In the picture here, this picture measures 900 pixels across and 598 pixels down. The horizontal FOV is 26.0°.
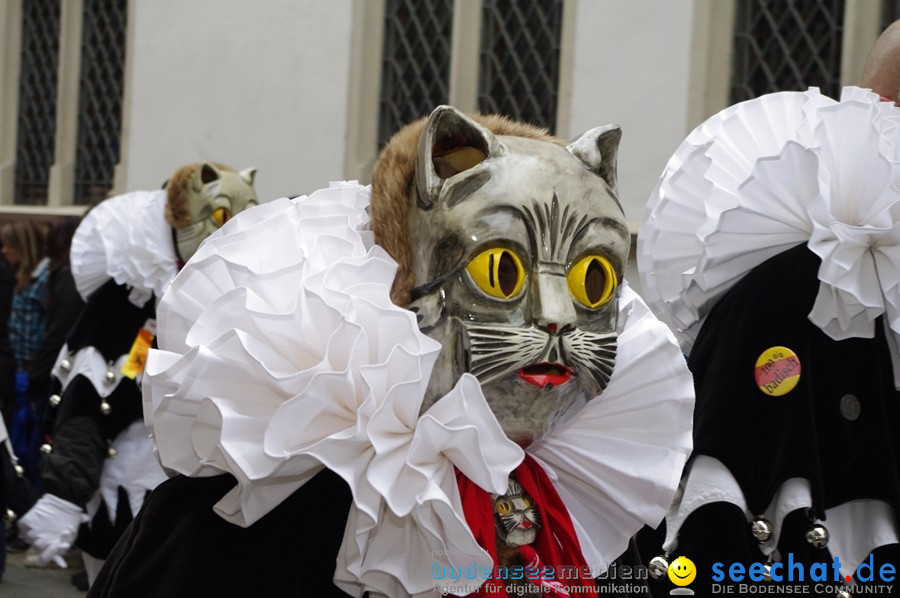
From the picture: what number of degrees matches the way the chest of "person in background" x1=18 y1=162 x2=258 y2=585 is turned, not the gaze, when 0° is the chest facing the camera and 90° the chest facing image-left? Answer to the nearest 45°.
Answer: approximately 315°

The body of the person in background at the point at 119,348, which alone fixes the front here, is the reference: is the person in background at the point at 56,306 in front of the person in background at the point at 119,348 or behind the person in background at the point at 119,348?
behind

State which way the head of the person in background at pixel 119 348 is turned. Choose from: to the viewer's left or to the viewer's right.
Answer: to the viewer's right

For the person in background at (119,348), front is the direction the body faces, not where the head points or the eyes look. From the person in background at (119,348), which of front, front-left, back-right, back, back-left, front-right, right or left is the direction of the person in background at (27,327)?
back-left
